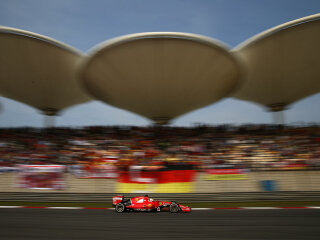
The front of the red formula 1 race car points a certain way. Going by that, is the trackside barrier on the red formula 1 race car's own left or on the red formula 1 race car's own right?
on the red formula 1 race car's own left

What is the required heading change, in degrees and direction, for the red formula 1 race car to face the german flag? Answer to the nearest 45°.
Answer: approximately 90° to its left

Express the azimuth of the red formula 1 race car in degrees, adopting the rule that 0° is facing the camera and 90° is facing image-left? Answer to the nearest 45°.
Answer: approximately 270°

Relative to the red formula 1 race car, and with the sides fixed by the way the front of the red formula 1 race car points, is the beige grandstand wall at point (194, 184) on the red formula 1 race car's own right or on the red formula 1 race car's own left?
on the red formula 1 race car's own left
